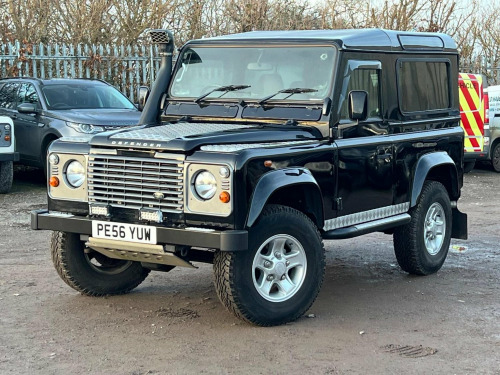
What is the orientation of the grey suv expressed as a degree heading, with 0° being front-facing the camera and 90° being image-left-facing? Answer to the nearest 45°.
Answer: approximately 315°

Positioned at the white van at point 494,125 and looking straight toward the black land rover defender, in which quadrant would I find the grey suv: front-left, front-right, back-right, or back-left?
front-right

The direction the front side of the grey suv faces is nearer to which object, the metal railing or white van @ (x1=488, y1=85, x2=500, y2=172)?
the white van

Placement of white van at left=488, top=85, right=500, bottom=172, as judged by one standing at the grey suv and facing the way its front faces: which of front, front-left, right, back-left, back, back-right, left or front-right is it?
front-left

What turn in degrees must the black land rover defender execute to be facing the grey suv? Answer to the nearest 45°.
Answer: approximately 90° to its right

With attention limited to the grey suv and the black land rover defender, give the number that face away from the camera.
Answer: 0

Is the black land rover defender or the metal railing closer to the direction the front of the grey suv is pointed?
the black land rover defender

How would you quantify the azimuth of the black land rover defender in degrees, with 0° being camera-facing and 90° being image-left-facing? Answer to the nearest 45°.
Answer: approximately 45°

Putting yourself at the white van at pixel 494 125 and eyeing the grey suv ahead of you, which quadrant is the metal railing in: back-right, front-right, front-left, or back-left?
front-right

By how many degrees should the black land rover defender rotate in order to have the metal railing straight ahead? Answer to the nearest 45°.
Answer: approximately 135° to its right
